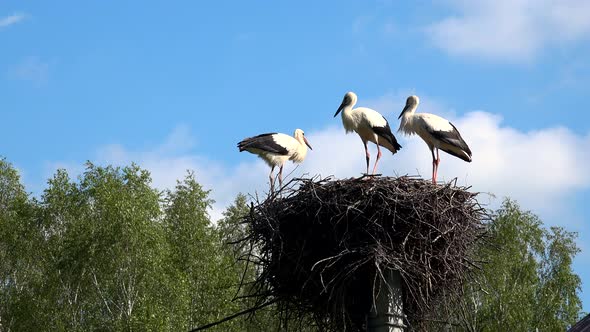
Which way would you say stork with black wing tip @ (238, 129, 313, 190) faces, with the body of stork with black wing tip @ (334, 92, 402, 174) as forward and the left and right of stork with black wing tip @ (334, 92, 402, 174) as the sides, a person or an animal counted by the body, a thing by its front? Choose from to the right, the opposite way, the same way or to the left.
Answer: the opposite way

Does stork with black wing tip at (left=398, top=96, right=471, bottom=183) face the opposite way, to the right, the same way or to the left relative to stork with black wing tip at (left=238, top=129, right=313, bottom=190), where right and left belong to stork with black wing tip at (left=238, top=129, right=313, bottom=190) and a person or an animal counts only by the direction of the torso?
the opposite way

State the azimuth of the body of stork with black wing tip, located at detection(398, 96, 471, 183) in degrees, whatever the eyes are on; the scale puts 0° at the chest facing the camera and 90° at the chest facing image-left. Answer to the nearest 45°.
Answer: approximately 90°

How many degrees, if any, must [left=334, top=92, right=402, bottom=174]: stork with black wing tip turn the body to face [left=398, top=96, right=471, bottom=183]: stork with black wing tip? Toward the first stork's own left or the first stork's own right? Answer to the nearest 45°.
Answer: approximately 180°

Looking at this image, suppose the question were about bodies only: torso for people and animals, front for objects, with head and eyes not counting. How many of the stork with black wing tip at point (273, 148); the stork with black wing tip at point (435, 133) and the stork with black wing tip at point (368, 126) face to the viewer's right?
1

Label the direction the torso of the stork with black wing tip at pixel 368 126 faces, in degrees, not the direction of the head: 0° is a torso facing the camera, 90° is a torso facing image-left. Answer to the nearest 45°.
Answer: approximately 90°

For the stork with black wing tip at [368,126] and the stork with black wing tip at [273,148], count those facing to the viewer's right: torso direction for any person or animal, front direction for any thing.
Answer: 1

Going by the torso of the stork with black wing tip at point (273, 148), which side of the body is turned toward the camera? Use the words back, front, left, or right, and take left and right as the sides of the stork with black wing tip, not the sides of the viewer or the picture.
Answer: right

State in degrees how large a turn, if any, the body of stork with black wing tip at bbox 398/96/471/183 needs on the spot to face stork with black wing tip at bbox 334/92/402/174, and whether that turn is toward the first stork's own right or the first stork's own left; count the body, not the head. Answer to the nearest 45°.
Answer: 0° — it already faces it

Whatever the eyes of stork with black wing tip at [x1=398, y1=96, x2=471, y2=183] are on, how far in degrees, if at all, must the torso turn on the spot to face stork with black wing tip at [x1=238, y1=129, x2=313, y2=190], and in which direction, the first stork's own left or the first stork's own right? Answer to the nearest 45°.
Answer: approximately 45° to the first stork's own right
